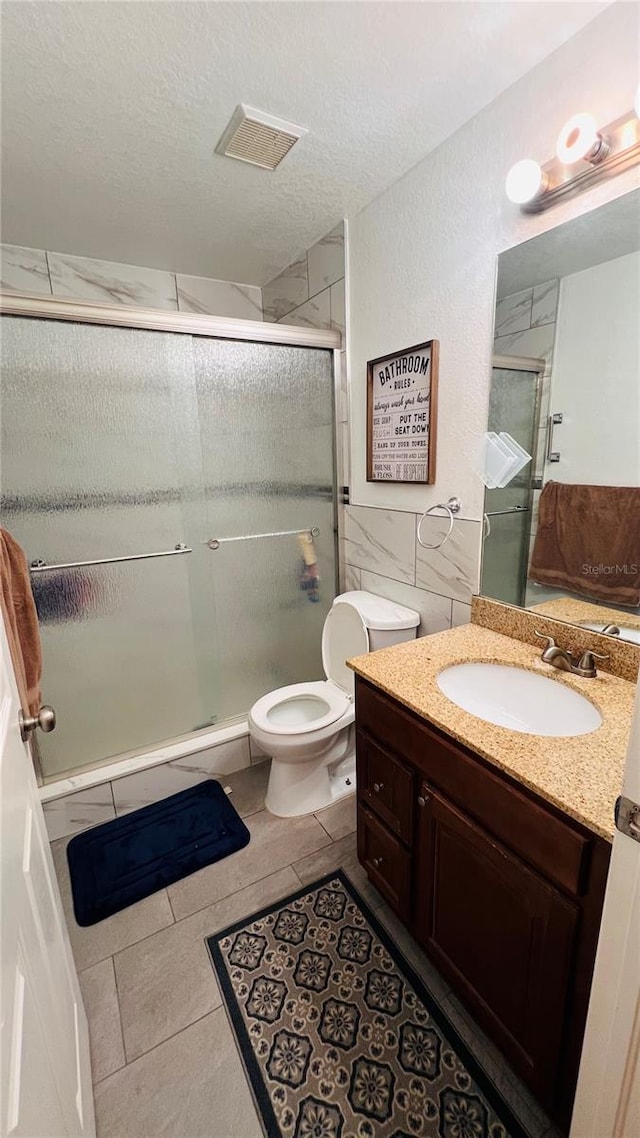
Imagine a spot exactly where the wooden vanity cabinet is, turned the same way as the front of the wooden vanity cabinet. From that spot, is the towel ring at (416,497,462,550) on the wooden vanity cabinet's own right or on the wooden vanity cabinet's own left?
on the wooden vanity cabinet's own right

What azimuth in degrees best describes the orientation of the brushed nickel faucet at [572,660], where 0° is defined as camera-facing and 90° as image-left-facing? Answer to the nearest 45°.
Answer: approximately 45°

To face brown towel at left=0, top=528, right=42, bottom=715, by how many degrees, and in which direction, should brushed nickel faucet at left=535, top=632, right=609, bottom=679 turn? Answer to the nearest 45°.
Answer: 0° — it already faces it

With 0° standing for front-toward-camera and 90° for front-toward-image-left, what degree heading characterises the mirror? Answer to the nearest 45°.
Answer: approximately 45°

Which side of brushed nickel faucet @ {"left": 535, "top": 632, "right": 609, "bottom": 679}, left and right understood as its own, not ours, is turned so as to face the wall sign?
right

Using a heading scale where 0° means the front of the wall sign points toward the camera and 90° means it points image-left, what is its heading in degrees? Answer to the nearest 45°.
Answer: approximately 45°

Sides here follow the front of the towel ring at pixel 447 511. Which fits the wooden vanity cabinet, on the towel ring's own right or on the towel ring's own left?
on the towel ring's own left
